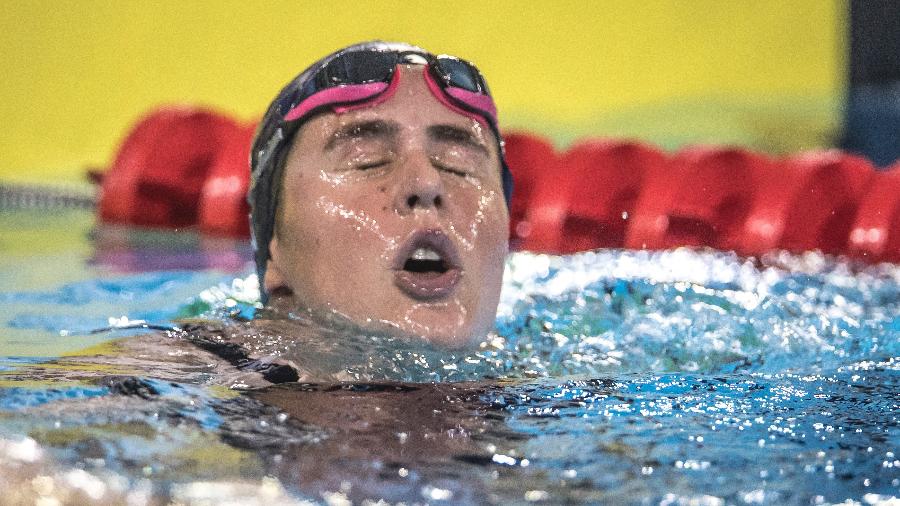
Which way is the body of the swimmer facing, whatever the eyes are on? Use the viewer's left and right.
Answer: facing the viewer and to the right of the viewer
